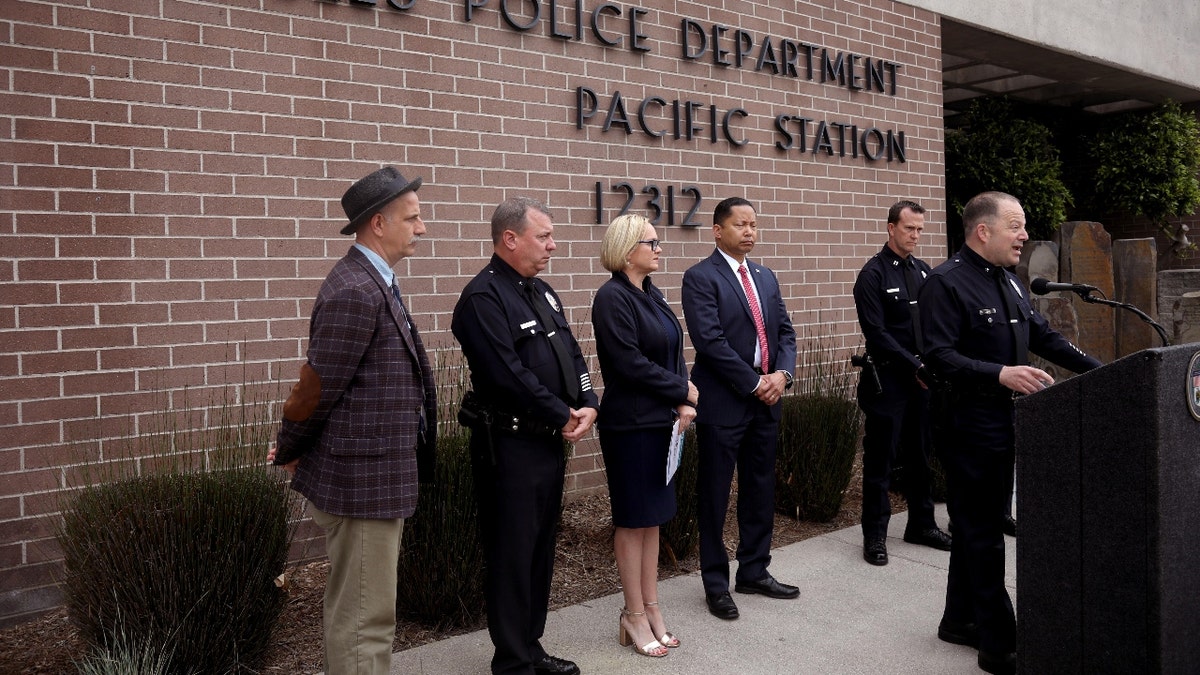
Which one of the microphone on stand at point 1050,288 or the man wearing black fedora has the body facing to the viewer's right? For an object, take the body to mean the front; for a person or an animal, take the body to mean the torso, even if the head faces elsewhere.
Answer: the man wearing black fedora

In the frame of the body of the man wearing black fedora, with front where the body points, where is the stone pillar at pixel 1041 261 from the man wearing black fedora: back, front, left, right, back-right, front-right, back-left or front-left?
front-left

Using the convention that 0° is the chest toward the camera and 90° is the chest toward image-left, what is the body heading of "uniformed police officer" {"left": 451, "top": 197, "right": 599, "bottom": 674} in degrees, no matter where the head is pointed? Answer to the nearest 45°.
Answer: approximately 315°

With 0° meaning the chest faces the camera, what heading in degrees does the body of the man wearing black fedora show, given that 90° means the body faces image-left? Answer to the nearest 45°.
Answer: approximately 270°

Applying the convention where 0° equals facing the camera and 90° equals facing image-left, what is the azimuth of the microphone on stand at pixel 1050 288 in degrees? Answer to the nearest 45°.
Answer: approximately 90°

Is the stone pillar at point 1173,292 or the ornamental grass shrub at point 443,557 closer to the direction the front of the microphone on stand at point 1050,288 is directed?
the ornamental grass shrub

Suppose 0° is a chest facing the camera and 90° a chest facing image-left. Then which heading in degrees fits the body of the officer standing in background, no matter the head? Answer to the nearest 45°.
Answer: approximately 315°

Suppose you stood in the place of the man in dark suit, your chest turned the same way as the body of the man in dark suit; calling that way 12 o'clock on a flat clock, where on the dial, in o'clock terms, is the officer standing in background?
The officer standing in background is roughly at 9 o'clock from the man in dark suit.

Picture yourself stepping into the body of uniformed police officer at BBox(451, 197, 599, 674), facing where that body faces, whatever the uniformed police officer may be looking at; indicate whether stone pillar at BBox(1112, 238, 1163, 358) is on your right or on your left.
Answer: on your left

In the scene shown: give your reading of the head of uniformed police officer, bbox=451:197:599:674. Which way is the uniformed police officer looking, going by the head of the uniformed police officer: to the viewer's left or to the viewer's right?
to the viewer's right

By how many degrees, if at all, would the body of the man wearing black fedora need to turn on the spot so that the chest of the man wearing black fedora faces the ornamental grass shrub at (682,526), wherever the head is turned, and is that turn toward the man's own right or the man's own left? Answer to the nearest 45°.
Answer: approximately 45° to the man's own left

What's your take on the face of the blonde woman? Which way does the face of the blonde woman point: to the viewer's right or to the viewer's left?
to the viewer's right

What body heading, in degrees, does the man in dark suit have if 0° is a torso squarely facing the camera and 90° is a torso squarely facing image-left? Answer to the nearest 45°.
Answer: approximately 315°

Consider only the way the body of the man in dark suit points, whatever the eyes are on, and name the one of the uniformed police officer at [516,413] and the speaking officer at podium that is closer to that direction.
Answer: the speaking officer at podium

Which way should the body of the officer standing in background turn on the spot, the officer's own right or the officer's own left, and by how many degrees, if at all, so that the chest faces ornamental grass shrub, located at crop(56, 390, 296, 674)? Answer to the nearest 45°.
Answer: approximately 90° to the officer's own right
